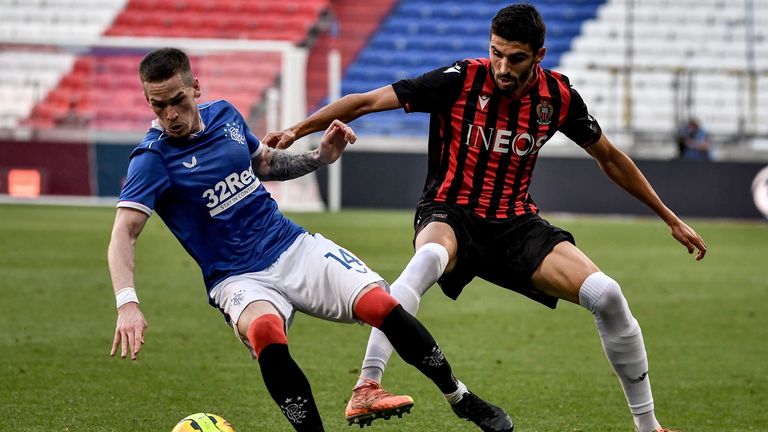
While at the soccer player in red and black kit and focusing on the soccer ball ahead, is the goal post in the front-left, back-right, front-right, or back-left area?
back-right

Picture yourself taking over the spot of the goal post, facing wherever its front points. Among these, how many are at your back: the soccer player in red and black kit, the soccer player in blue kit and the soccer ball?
0

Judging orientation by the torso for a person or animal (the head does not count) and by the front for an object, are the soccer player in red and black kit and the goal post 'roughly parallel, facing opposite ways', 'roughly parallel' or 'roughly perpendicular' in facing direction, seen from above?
roughly parallel

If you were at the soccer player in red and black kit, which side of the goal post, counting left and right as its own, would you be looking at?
front

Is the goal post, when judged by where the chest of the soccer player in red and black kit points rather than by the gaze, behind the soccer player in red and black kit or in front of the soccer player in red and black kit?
behind

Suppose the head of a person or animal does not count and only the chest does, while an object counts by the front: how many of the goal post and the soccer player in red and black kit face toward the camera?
2

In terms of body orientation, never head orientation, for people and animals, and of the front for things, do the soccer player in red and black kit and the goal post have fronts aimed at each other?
no

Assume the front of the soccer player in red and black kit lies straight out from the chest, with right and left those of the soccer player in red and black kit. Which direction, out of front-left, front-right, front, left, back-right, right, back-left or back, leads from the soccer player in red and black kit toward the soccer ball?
front-right

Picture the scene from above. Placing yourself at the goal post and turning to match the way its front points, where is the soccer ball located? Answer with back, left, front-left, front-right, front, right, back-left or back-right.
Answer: front

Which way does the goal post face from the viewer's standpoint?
toward the camera

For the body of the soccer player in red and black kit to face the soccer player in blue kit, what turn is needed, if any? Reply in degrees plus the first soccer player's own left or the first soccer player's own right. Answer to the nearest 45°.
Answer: approximately 45° to the first soccer player's own right

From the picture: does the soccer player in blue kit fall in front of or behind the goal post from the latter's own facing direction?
in front

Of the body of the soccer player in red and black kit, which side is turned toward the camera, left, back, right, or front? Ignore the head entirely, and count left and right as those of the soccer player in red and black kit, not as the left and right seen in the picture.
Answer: front

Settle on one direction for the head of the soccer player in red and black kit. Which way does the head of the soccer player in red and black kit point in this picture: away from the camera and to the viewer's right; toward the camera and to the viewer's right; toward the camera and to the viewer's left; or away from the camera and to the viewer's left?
toward the camera and to the viewer's left
